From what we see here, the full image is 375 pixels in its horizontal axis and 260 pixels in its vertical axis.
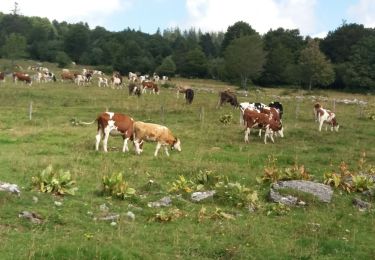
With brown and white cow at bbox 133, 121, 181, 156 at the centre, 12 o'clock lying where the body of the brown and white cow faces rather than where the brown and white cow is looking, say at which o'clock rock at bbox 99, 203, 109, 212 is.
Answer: The rock is roughly at 3 o'clock from the brown and white cow.

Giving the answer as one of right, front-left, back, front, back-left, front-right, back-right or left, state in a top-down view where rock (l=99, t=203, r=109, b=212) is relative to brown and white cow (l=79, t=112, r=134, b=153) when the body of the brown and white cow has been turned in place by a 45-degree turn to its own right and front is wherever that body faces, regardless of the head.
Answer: front-right

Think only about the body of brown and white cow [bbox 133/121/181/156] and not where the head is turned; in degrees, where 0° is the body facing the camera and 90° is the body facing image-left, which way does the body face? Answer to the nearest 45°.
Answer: approximately 270°

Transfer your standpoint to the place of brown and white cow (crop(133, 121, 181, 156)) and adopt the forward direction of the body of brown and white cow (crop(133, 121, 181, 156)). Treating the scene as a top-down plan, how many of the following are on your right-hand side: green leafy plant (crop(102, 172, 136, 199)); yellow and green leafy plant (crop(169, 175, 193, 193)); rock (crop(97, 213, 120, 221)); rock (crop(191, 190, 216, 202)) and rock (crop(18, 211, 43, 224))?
5

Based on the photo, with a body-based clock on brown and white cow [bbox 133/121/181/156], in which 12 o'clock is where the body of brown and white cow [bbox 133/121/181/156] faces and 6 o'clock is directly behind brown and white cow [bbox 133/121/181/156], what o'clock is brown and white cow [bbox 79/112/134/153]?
brown and white cow [bbox 79/112/134/153] is roughly at 6 o'clock from brown and white cow [bbox 133/121/181/156].

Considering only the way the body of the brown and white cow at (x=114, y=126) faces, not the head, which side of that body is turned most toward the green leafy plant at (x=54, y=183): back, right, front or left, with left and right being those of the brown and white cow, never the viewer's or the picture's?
right

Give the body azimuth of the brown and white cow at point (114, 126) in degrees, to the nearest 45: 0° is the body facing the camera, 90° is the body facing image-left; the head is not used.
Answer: approximately 270°

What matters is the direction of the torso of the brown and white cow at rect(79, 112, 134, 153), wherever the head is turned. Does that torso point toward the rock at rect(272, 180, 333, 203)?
no

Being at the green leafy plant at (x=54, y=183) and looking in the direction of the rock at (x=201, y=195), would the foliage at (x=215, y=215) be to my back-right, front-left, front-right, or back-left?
front-right

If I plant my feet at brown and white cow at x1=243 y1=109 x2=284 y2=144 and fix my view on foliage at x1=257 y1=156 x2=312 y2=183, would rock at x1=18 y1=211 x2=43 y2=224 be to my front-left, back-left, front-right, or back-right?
front-right

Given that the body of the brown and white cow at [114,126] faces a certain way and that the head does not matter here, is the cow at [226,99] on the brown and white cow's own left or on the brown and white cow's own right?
on the brown and white cow's own left

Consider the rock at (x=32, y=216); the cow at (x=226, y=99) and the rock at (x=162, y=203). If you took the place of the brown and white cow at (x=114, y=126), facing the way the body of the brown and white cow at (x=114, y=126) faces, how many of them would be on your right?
2
